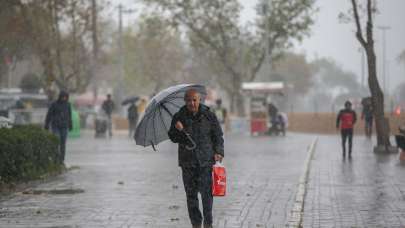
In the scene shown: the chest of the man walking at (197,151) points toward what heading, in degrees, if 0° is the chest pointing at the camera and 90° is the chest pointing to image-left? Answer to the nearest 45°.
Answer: approximately 0°

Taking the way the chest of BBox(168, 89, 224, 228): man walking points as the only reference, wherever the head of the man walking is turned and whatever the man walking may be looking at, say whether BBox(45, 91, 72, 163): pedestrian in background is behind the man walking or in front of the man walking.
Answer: behind

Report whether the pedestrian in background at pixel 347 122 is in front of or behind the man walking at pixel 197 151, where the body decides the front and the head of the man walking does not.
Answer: behind

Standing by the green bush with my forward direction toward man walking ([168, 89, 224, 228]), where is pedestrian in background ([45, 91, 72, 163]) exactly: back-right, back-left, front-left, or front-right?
back-left
